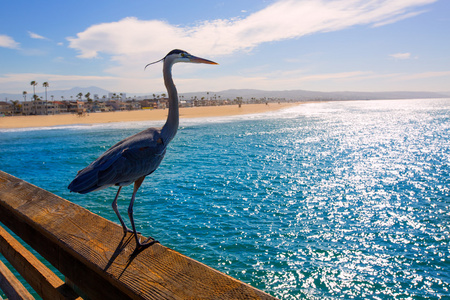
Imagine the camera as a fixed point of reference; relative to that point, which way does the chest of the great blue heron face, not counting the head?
to the viewer's right
